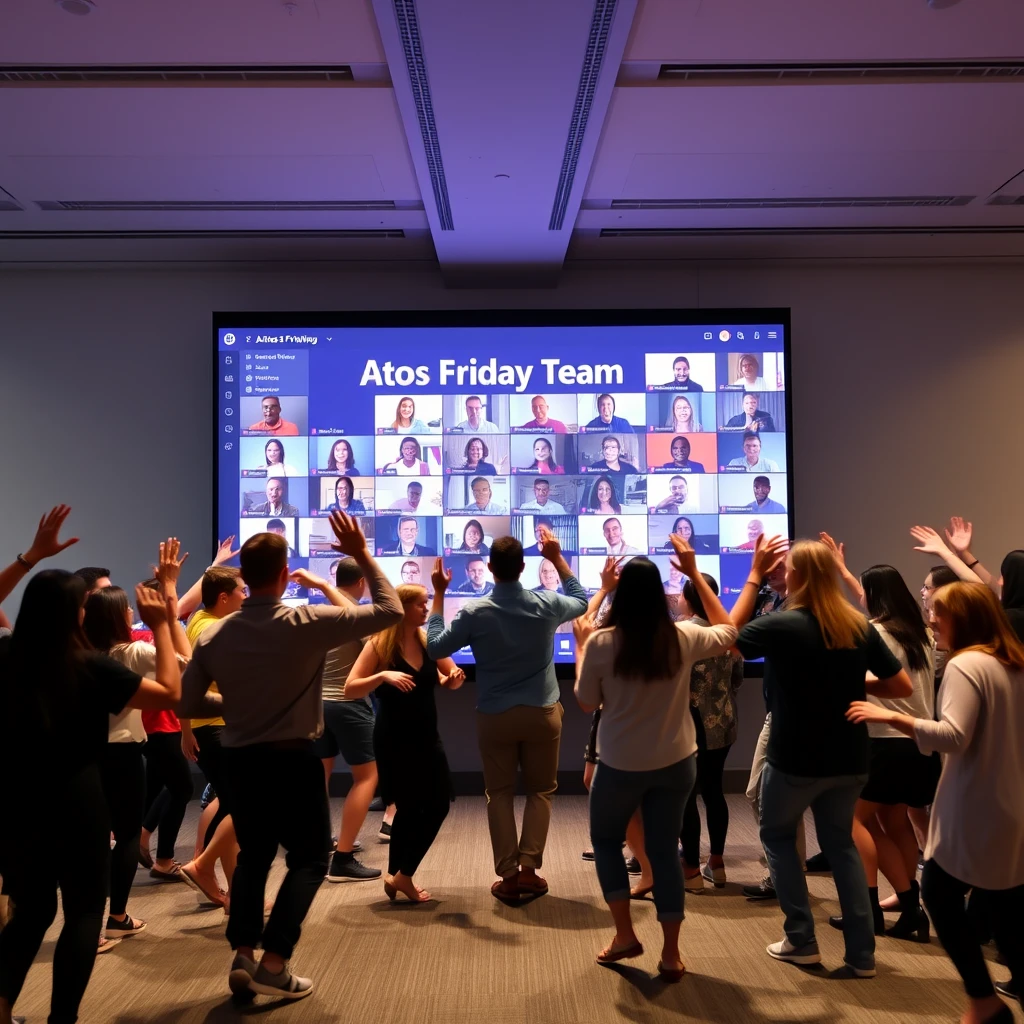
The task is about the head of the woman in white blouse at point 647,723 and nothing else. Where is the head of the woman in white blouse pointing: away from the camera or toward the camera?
away from the camera

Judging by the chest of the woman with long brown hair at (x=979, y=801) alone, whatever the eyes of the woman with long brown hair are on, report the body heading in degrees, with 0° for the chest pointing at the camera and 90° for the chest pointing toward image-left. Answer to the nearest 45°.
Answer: approximately 135°

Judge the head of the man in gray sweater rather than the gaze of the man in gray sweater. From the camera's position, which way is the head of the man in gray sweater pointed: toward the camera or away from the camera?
away from the camera

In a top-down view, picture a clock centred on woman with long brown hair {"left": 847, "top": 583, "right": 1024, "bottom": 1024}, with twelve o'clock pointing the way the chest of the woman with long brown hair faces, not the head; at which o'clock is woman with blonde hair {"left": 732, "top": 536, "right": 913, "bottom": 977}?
The woman with blonde hair is roughly at 12 o'clock from the woman with long brown hair.

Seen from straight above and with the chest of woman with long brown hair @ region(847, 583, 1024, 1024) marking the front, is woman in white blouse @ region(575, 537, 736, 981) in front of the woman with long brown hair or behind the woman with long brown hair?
in front

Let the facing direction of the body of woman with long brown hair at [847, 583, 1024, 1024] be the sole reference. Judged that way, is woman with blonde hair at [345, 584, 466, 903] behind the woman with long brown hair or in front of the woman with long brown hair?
in front

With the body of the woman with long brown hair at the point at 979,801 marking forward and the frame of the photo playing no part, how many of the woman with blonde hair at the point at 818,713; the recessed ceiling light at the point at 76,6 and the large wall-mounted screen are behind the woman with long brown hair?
0

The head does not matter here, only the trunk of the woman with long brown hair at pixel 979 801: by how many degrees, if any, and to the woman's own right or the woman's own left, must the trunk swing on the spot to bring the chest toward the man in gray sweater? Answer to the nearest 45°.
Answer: approximately 45° to the woman's own left

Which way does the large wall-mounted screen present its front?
toward the camera

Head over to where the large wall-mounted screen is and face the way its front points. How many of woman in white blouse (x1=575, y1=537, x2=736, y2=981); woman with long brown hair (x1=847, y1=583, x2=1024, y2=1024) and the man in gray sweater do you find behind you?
0

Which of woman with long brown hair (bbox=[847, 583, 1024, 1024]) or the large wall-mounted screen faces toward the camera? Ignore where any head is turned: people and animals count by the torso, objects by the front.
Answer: the large wall-mounted screen

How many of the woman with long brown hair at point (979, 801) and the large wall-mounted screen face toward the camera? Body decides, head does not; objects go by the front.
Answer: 1

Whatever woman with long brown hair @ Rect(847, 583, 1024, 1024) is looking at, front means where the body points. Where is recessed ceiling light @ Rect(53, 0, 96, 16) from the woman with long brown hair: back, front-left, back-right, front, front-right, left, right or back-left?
front-left
